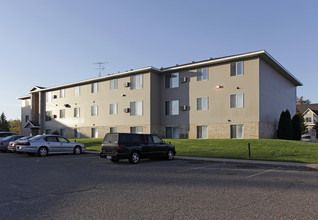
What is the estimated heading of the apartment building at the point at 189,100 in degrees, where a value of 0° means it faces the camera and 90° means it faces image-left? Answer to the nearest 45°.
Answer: approximately 45°

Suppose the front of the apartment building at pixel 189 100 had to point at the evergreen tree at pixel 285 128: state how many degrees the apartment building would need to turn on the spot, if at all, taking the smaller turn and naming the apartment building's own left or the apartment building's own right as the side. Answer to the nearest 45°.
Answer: approximately 135° to the apartment building's own left

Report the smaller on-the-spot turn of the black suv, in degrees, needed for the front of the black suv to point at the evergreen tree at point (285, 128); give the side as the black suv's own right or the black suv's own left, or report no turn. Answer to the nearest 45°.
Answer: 0° — it already faces it

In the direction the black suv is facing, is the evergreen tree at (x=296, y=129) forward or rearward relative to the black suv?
forward

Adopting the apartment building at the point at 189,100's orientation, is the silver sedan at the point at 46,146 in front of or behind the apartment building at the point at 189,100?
in front

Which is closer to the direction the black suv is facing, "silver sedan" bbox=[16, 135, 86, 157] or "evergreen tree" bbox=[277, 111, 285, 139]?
the evergreen tree

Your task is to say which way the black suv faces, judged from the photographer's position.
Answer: facing away from the viewer and to the right of the viewer

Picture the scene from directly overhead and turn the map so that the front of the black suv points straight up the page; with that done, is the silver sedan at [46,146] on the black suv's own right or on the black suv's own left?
on the black suv's own left

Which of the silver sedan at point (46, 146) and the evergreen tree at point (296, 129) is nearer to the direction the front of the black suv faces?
the evergreen tree

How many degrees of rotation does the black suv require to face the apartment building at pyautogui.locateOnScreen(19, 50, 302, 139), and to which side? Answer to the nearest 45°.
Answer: approximately 45° to its left

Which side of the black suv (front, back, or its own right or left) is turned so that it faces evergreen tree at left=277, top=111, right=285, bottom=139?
front

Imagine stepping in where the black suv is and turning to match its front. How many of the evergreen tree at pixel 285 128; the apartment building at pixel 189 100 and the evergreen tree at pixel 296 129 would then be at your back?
0

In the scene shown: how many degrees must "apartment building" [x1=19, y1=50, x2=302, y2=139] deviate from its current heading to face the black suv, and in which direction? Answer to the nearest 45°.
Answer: approximately 45° to its left
